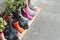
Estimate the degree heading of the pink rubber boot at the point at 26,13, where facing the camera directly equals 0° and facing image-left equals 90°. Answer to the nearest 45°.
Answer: approximately 315°

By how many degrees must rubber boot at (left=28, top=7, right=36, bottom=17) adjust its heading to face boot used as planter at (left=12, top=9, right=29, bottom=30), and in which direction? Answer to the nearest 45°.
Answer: approximately 90° to its right

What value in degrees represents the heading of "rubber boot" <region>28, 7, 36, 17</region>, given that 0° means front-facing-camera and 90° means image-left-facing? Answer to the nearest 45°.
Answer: approximately 315°

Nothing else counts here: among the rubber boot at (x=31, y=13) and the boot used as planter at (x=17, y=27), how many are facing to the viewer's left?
0

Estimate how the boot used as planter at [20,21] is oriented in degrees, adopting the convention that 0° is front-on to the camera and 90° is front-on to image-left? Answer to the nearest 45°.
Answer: approximately 315°

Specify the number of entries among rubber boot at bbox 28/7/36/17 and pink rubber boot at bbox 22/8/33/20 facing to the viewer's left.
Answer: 0
